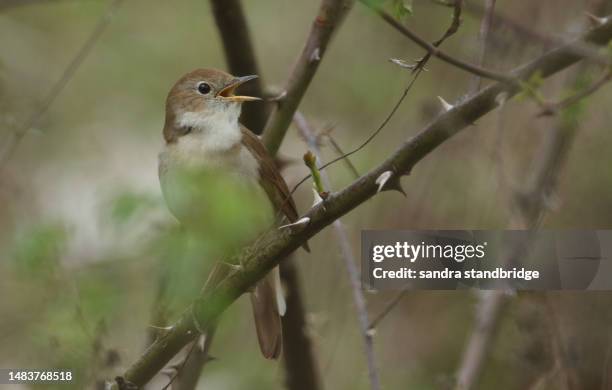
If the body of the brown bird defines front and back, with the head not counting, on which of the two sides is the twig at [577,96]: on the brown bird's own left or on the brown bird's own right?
on the brown bird's own left

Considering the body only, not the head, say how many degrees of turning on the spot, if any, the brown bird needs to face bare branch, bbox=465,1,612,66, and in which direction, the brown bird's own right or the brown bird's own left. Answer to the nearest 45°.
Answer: approximately 90° to the brown bird's own left

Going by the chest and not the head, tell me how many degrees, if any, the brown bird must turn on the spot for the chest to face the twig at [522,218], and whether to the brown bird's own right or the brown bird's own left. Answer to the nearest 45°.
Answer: approximately 135° to the brown bird's own left
